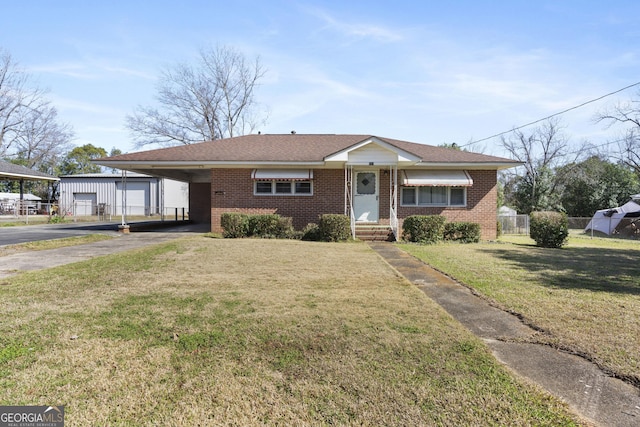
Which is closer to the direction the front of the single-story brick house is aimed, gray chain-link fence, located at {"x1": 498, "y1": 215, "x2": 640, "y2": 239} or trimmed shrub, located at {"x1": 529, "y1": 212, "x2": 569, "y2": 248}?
the trimmed shrub

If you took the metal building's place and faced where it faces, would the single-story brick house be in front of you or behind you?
in front

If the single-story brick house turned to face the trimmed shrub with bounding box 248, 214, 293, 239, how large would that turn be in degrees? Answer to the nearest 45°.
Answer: approximately 45° to its right

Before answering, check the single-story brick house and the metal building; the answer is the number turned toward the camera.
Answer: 2

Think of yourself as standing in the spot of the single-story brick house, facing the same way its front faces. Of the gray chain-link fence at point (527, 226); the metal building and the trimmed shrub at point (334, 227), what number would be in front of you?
1

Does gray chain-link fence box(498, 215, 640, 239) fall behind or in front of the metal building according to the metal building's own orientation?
in front

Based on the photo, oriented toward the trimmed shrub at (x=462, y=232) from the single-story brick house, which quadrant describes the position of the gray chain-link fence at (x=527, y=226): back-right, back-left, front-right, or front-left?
front-left

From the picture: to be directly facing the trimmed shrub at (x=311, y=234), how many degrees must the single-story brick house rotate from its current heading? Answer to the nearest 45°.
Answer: approximately 45° to its right

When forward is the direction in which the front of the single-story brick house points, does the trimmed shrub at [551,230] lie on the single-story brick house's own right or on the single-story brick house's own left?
on the single-story brick house's own left

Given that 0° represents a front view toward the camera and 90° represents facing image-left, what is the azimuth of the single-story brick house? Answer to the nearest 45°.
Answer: approximately 0°

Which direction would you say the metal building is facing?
toward the camera

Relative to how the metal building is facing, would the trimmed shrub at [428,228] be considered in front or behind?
in front

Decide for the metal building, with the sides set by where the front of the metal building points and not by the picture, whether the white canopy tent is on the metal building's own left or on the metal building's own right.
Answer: on the metal building's own left

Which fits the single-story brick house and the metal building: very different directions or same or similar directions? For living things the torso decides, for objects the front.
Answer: same or similar directions
